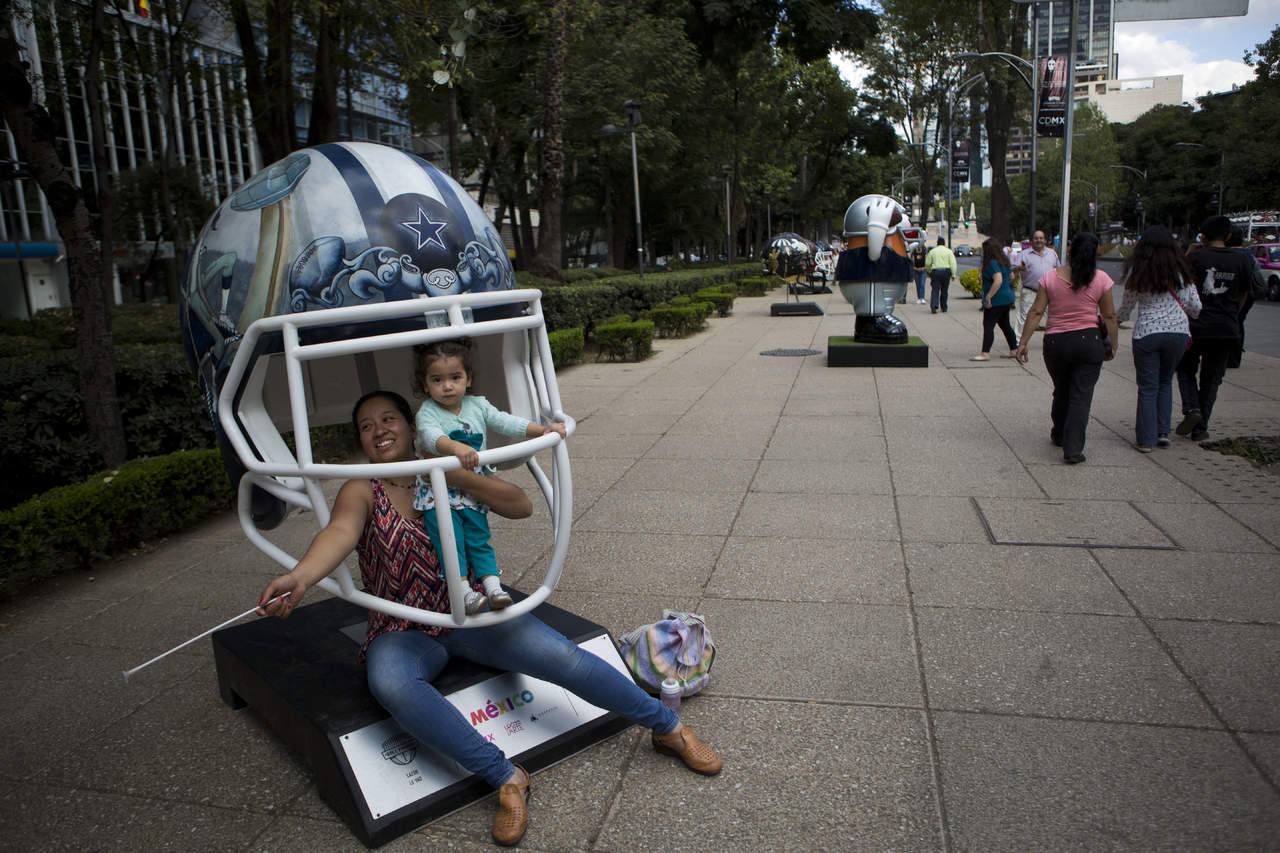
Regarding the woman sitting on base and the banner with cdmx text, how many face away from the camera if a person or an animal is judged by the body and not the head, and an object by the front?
0

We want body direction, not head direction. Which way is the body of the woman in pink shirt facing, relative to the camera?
away from the camera

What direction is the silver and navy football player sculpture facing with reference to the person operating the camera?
facing to the right of the viewer

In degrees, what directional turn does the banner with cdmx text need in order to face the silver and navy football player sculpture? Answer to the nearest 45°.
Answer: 0° — it already faces it

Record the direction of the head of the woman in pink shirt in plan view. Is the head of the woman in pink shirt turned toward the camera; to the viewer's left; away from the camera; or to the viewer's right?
away from the camera

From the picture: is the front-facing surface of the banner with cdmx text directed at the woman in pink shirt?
yes

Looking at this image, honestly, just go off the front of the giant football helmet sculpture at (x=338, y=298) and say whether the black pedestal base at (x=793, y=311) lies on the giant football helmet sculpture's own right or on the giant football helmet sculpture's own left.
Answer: on the giant football helmet sculpture's own left

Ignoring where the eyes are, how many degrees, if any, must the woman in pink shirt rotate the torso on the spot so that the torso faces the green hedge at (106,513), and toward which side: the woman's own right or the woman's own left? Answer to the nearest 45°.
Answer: approximately 135° to the woman's own left

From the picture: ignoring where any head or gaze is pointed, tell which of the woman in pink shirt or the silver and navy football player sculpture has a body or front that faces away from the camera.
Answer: the woman in pink shirt

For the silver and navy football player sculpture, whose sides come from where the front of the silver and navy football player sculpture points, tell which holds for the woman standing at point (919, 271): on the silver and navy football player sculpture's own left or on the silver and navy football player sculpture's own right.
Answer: on the silver and navy football player sculpture's own left

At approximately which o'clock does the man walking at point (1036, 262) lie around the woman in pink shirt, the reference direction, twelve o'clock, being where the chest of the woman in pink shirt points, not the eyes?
The man walking is roughly at 12 o'clock from the woman in pink shirt.
